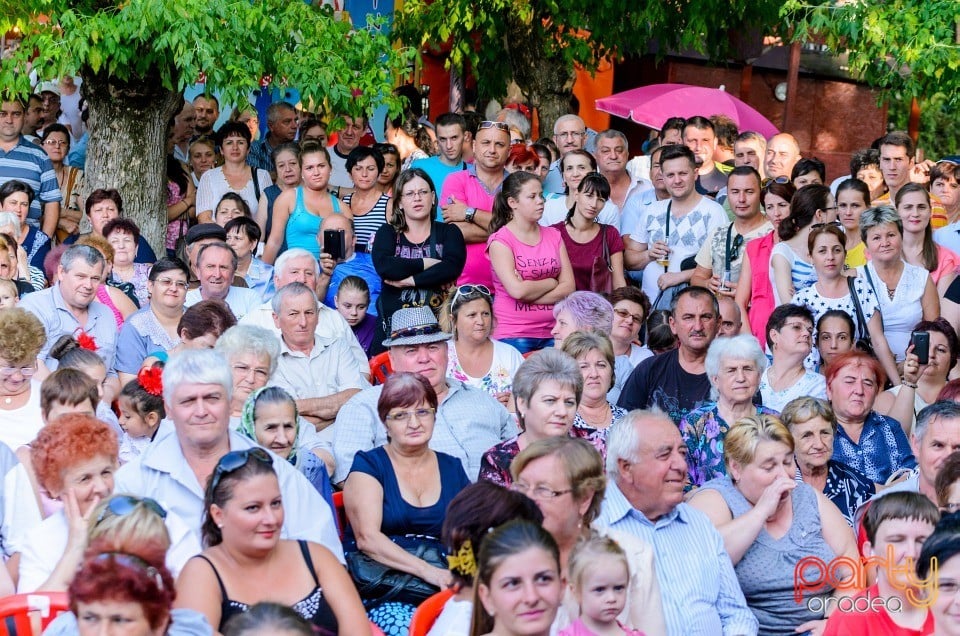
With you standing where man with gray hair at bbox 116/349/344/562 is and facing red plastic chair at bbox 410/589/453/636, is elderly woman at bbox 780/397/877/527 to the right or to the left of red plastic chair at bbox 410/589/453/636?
left

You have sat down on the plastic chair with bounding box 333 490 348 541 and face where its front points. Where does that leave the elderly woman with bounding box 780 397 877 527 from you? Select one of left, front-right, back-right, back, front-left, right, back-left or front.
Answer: front-left

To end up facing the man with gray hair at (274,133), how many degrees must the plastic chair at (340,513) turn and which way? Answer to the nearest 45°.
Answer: approximately 135° to its left

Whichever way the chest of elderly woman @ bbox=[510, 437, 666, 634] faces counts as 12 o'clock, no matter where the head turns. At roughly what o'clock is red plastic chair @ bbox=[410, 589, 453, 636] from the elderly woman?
The red plastic chair is roughly at 1 o'clock from the elderly woman.

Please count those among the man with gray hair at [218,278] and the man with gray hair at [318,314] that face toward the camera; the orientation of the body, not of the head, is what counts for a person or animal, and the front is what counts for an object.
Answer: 2

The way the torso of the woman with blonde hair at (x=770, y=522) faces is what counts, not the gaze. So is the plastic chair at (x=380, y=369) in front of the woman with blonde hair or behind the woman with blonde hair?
behind

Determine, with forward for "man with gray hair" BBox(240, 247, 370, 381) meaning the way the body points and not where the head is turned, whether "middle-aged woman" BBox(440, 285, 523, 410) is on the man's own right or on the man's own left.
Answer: on the man's own left

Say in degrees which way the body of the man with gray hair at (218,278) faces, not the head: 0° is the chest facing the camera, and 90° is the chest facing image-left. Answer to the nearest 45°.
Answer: approximately 0°

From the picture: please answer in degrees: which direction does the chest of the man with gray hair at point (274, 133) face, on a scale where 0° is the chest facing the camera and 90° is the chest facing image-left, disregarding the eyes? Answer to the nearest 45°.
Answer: approximately 315°
